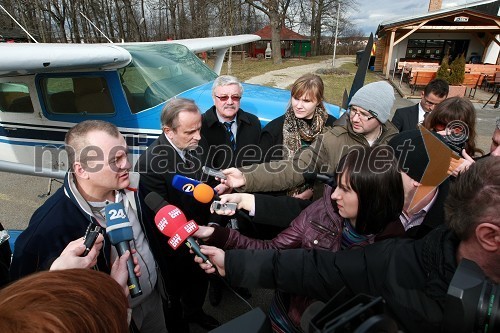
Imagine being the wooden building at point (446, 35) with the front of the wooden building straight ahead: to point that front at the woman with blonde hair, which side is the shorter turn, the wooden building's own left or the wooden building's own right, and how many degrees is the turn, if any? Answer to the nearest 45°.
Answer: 0° — it already faces them

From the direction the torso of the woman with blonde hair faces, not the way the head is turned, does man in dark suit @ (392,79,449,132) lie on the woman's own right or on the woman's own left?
on the woman's own left

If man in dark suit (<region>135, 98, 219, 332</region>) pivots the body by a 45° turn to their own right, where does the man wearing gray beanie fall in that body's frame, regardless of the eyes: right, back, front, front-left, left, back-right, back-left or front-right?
left

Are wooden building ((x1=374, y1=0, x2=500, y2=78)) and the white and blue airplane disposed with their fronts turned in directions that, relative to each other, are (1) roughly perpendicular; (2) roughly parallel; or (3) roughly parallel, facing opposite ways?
roughly perpendicular

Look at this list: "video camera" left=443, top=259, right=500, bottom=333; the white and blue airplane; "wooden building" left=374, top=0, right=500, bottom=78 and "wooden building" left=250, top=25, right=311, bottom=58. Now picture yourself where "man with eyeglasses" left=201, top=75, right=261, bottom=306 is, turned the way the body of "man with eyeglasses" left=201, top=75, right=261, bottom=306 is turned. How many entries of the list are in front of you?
1

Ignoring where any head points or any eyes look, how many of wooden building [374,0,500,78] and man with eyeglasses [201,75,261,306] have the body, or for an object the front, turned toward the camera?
2

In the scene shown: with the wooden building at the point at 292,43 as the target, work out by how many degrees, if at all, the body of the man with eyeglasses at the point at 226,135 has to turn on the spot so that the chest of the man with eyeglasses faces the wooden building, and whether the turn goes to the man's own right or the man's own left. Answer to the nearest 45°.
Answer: approximately 180°

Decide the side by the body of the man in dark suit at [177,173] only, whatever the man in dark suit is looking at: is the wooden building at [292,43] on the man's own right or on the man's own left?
on the man's own left

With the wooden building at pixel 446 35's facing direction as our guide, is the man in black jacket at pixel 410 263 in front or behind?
in front

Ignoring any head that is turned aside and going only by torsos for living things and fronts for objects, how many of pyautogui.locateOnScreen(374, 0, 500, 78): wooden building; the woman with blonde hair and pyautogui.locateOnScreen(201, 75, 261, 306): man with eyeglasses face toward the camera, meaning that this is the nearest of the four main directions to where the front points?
3

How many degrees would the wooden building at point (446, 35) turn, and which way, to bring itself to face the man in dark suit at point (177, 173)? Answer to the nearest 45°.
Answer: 0° — it already faces them

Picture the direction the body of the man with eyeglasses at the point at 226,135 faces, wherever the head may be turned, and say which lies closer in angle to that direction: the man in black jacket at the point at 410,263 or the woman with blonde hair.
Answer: the man in black jacket
